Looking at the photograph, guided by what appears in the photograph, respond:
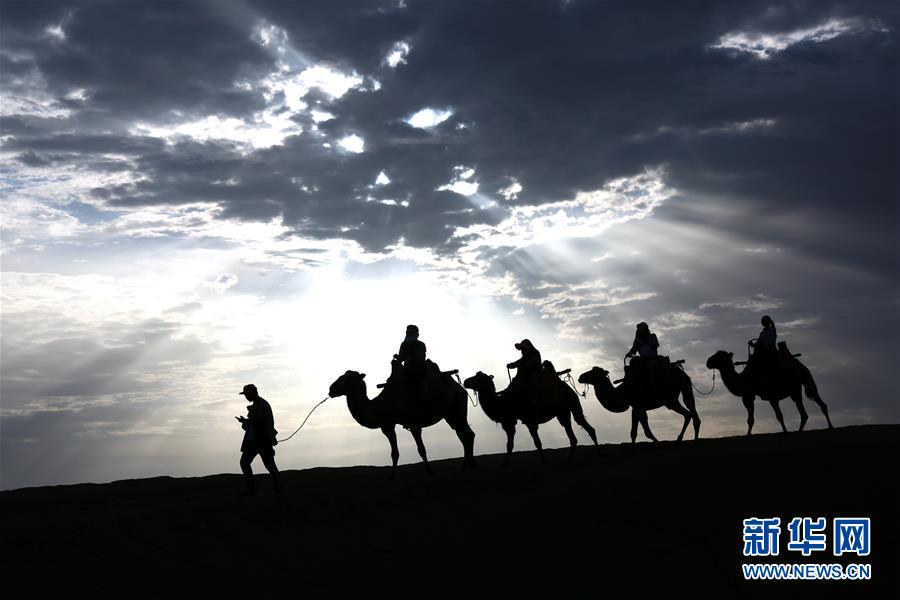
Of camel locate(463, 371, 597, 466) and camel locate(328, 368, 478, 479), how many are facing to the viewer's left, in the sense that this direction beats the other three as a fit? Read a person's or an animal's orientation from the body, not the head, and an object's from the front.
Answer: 2

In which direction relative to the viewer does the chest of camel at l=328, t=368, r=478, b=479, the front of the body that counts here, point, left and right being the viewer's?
facing to the left of the viewer

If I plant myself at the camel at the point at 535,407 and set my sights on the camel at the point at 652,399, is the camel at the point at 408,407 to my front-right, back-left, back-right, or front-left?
back-right

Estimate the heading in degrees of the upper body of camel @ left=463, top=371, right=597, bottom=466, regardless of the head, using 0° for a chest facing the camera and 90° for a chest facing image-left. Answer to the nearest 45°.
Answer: approximately 90°

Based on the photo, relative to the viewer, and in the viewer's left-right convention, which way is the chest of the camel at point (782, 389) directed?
facing to the left of the viewer

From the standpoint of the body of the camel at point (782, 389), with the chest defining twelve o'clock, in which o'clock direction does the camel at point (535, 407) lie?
the camel at point (535, 407) is roughly at 11 o'clock from the camel at point (782, 389).

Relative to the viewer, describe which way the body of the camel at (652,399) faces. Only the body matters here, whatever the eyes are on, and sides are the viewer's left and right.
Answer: facing to the left of the viewer

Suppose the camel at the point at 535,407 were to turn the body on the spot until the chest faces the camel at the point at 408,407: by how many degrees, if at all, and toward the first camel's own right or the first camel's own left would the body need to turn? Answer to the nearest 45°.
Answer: approximately 45° to the first camel's own left
